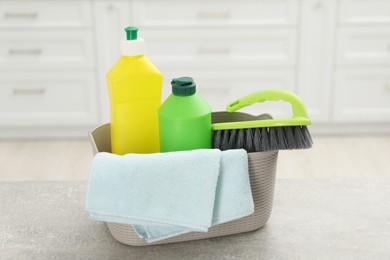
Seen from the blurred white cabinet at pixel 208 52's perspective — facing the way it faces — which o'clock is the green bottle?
The green bottle is roughly at 12 o'clock from the blurred white cabinet.

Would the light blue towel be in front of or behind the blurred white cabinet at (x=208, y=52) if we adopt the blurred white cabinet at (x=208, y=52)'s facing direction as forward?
in front

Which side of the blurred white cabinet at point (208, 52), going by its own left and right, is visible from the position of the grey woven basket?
front

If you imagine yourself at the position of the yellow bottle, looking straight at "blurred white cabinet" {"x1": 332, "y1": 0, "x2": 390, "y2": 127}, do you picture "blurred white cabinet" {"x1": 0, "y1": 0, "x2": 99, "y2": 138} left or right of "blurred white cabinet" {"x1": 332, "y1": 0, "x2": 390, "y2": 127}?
left

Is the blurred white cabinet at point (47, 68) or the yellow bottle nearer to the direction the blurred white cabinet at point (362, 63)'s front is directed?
the yellow bottle

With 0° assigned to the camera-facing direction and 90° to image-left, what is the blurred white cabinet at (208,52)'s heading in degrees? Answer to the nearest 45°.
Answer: approximately 0°

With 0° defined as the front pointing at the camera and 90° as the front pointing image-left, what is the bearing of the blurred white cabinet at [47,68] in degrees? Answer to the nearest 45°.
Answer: approximately 0°

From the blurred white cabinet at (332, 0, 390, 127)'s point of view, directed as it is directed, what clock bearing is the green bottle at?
The green bottle is roughly at 12 o'clock from the blurred white cabinet.

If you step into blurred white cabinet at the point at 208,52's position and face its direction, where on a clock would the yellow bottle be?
The yellow bottle is roughly at 12 o'clock from the blurred white cabinet.
